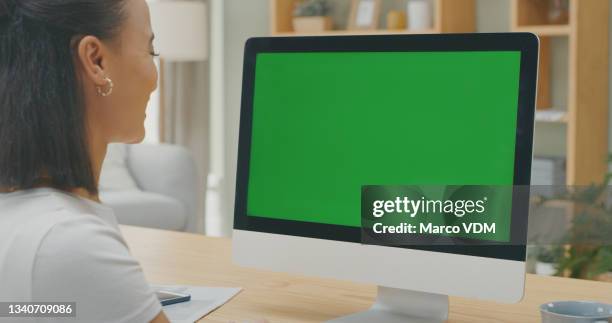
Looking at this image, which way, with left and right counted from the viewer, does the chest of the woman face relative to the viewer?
facing away from the viewer and to the right of the viewer

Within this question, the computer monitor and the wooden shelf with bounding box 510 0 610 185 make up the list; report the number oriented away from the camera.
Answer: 0

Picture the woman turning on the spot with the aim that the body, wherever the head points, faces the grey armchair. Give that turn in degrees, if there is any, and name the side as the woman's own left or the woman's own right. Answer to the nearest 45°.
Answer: approximately 45° to the woman's own left

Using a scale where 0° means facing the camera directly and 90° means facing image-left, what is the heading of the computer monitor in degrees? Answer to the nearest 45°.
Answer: approximately 45°

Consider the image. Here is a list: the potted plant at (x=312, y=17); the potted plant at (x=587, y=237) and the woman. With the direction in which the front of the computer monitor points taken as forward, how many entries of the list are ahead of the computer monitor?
1

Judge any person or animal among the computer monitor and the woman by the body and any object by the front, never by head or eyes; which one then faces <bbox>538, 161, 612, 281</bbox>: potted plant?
the woman

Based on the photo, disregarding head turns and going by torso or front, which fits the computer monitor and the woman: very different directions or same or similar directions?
very different directions

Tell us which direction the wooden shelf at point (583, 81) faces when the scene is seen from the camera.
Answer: facing the viewer and to the left of the viewer

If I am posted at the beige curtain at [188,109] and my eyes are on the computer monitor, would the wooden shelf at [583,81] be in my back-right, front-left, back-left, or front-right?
front-left

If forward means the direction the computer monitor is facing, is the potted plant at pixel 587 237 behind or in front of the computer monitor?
behind

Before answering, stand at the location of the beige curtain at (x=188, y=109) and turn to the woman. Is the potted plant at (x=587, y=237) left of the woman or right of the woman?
left

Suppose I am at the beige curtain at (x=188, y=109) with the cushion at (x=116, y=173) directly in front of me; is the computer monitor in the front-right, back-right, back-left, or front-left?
front-left

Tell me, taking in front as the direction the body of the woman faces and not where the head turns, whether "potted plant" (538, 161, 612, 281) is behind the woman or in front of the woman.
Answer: in front

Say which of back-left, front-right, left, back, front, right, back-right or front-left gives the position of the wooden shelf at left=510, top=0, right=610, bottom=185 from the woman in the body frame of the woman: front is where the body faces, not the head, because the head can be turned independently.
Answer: front

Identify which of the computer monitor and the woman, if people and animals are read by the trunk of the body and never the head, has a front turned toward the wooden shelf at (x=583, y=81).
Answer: the woman

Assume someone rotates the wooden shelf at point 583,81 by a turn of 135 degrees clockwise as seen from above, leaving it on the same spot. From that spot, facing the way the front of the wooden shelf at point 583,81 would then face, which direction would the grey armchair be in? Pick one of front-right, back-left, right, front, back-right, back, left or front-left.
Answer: left

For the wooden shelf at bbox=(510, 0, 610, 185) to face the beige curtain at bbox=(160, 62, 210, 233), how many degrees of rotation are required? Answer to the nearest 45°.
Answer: approximately 90° to its right

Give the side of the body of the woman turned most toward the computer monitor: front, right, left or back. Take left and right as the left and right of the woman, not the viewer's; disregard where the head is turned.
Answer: front

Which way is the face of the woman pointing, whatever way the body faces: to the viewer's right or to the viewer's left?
to the viewer's right
